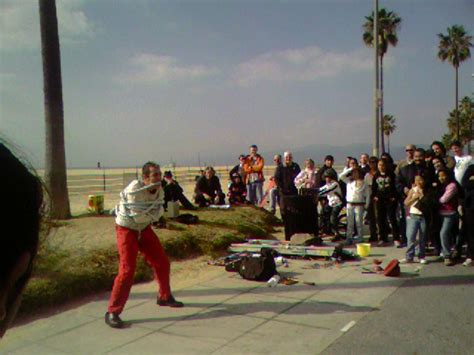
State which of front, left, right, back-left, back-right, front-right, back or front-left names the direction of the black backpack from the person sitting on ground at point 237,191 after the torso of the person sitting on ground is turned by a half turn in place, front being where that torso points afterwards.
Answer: back

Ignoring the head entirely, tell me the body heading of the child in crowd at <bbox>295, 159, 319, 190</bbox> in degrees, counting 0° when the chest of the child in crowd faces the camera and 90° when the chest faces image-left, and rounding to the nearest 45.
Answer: approximately 45°

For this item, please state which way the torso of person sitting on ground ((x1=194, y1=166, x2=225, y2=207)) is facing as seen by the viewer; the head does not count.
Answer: toward the camera

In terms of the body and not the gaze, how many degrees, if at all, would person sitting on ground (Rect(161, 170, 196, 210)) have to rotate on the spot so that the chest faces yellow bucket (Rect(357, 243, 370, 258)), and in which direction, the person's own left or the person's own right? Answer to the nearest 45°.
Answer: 0° — they already face it

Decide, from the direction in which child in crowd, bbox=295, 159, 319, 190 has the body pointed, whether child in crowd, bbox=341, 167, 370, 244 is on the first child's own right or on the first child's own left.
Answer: on the first child's own left

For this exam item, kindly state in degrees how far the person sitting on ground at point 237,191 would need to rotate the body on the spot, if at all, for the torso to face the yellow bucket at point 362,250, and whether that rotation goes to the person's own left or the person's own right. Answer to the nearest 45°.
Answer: approximately 45° to the person's own left

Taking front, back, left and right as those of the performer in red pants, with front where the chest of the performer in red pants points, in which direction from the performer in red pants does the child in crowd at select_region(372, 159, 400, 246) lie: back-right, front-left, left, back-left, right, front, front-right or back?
left

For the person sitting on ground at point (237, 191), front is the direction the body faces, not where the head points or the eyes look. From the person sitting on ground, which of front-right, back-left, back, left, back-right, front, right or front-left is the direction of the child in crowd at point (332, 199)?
front-left

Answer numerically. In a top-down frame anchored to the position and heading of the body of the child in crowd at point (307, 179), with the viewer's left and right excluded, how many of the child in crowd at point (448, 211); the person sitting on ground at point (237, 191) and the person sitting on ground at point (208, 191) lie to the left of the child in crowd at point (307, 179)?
1

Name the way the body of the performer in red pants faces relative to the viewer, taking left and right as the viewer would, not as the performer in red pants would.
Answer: facing the viewer and to the right of the viewer

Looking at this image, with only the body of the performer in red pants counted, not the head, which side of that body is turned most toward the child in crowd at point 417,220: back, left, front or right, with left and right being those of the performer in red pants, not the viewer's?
left

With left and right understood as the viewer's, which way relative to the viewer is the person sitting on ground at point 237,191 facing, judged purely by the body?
facing the viewer

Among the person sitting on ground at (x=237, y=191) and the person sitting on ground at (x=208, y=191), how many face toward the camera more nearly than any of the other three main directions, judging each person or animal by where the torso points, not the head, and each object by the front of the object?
2
